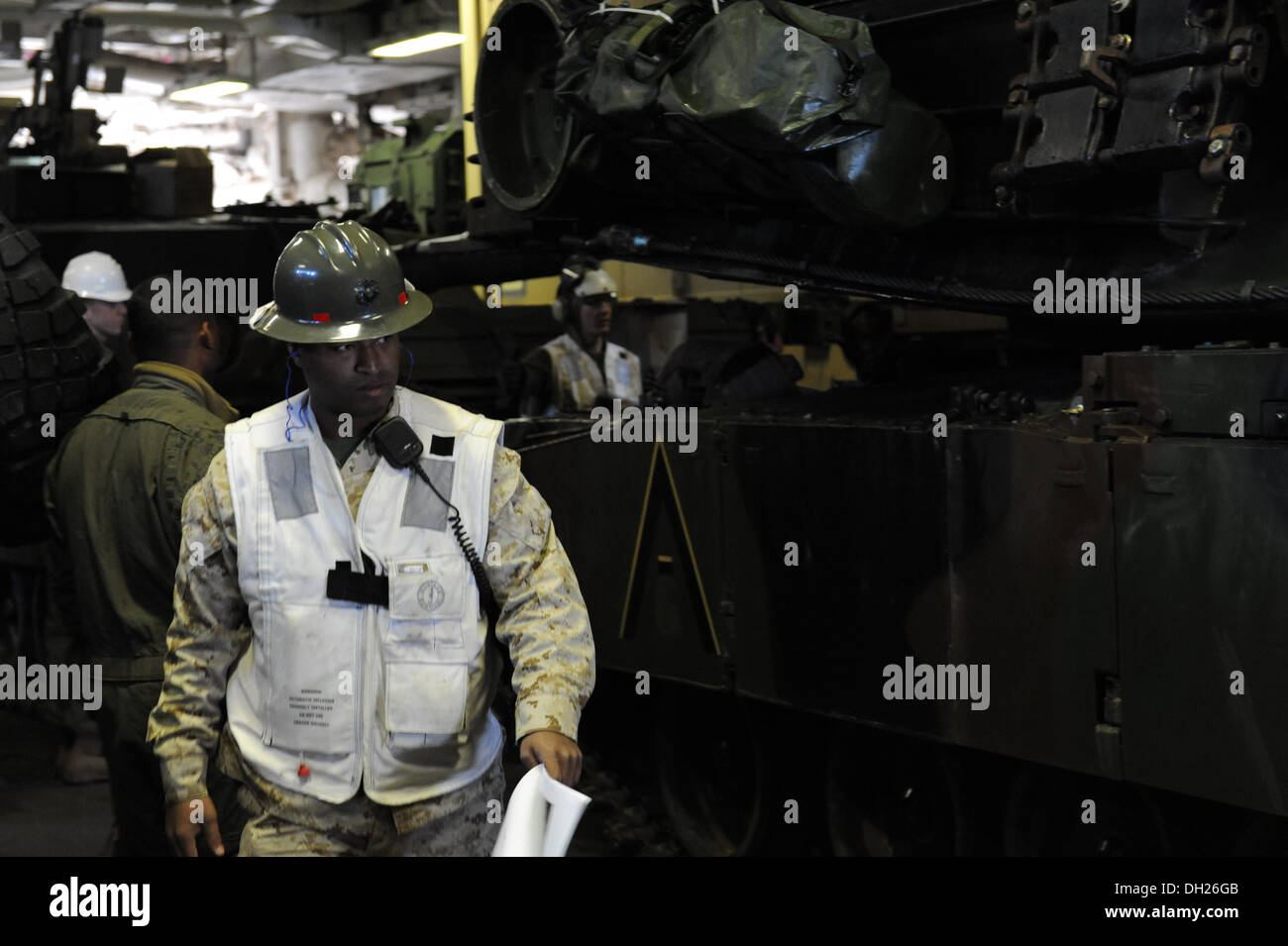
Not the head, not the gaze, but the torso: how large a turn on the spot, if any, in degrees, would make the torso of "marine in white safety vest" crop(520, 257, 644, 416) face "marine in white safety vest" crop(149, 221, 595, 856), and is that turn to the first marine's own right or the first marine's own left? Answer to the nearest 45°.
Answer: approximately 45° to the first marine's own right

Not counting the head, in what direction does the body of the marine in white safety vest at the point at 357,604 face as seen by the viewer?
toward the camera

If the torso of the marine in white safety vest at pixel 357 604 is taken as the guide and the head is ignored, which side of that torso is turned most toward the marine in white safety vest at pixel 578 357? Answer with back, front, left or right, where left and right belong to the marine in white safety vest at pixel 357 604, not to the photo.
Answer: back

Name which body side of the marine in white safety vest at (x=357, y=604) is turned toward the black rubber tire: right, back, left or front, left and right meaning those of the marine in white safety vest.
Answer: back

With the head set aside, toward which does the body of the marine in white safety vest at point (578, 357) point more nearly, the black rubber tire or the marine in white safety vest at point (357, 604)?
the marine in white safety vest

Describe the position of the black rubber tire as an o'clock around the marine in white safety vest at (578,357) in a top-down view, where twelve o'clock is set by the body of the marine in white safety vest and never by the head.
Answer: The black rubber tire is roughly at 3 o'clock from the marine in white safety vest.

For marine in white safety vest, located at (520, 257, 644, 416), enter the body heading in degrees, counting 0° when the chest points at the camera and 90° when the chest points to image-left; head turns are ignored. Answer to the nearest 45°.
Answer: approximately 315°

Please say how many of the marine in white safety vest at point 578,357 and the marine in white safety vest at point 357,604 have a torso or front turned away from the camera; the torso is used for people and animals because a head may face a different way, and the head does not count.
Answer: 0
